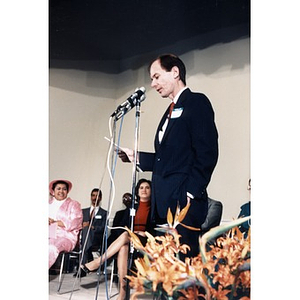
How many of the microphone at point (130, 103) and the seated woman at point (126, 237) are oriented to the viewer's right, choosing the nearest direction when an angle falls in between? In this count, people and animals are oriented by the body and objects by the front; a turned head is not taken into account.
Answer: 1

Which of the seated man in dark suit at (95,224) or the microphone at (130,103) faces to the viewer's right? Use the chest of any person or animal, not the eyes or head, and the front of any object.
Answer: the microphone

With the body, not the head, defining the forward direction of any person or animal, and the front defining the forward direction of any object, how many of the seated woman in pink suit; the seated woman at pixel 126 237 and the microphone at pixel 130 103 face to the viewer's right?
1

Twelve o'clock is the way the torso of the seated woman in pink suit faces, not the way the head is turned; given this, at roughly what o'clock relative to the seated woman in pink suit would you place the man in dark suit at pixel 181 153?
The man in dark suit is roughly at 10 o'clock from the seated woman in pink suit.

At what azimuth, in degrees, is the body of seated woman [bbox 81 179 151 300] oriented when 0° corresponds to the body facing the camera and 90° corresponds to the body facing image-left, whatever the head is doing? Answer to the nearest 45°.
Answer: approximately 45°

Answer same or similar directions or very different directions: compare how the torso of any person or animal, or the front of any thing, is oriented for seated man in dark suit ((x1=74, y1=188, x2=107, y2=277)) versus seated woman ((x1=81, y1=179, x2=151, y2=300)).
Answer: same or similar directions

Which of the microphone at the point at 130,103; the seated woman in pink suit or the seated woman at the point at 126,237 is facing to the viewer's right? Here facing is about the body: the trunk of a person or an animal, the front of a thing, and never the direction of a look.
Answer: the microphone

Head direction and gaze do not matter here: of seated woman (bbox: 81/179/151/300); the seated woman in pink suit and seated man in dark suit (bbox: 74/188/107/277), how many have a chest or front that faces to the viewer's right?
0

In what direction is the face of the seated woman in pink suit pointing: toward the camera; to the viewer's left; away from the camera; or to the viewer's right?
toward the camera

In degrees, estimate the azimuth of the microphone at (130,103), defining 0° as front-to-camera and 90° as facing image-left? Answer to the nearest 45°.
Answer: approximately 270°

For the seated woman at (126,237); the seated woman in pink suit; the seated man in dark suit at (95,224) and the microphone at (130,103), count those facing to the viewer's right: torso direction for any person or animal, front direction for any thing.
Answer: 1

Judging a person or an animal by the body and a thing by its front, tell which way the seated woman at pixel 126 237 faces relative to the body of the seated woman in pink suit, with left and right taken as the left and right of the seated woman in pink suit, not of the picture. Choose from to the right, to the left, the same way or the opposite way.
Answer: the same way

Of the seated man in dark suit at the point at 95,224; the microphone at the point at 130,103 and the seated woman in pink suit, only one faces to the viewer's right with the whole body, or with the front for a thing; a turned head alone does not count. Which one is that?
the microphone

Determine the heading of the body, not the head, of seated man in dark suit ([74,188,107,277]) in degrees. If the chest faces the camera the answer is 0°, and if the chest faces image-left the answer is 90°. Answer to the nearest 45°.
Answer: approximately 45°
